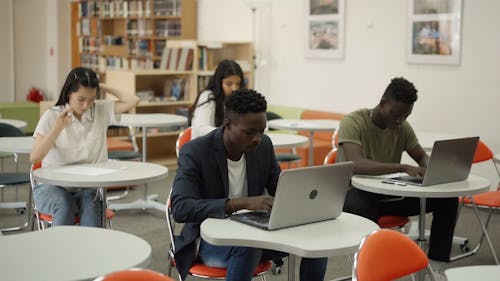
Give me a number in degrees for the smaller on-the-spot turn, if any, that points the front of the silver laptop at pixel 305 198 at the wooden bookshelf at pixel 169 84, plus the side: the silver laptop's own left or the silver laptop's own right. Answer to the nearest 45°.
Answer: approximately 45° to the silver laptop's own right

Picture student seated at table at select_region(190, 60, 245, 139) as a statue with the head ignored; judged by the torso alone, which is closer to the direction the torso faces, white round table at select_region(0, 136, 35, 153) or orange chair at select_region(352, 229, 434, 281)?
the orange chair

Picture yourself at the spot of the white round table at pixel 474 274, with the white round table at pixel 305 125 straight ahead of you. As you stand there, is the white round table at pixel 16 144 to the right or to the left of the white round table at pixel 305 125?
left

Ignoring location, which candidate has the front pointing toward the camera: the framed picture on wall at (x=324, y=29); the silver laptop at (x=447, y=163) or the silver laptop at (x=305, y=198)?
the framed picture on wall

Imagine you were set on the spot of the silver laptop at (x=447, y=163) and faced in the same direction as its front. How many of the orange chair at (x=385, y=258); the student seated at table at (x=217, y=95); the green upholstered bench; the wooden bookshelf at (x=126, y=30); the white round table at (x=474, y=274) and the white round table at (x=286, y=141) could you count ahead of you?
4

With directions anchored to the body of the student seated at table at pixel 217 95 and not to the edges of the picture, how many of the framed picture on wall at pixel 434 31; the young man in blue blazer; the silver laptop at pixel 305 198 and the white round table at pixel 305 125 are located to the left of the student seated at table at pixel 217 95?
2

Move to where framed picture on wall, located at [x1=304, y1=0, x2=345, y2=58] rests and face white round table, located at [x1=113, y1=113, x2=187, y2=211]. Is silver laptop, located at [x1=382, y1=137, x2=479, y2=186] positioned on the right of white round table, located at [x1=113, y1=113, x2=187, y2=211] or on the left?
left

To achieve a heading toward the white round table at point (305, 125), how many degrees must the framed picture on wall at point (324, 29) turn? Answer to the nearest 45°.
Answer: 0° — it already faces it

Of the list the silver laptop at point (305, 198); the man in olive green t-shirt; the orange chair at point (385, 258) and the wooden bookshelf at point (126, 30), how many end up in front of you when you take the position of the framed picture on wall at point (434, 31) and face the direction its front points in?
3

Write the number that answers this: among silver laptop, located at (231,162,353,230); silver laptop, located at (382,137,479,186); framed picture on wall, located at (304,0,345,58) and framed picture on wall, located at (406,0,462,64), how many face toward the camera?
2

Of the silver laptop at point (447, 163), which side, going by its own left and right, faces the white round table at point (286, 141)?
front

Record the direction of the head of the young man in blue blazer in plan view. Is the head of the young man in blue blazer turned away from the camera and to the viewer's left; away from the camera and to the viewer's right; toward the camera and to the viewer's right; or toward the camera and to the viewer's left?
toward the camera and to the viewer's right

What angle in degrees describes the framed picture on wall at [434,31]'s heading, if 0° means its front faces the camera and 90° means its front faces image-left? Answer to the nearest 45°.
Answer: approximately 0°

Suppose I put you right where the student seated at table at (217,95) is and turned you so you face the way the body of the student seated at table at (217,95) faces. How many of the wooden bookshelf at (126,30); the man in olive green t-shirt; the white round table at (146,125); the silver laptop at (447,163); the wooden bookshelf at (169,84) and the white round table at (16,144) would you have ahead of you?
2
